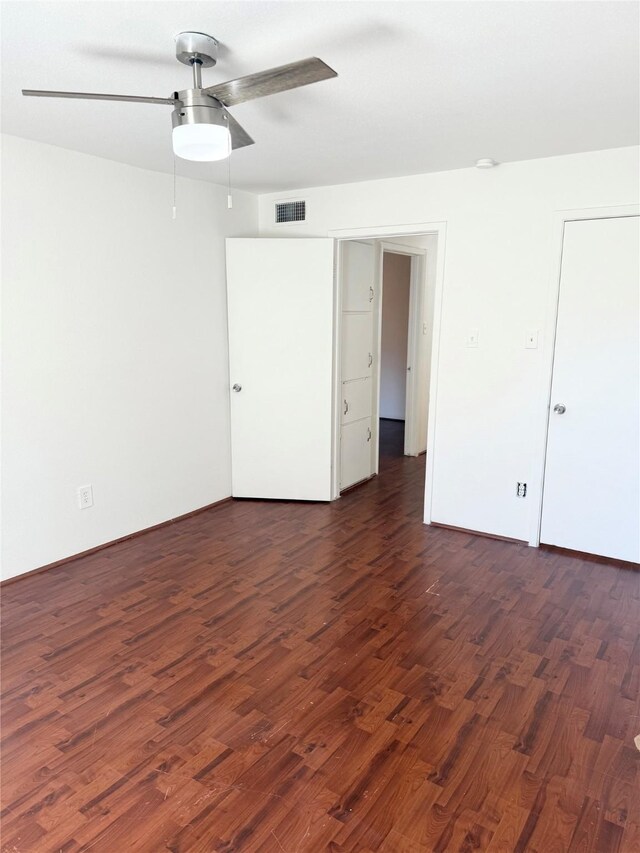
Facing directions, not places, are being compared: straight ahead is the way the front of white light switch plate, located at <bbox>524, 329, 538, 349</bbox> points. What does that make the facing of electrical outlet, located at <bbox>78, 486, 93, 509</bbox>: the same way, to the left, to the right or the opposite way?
to the left

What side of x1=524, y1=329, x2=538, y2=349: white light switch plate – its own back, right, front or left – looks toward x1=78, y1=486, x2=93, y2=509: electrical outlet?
right

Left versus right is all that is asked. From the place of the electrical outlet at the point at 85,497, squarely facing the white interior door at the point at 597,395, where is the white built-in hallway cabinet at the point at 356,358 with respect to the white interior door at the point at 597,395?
left

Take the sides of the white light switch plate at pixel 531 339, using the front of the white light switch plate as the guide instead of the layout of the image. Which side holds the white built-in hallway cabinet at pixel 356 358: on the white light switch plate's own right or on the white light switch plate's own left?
on the white light switch plate's own right

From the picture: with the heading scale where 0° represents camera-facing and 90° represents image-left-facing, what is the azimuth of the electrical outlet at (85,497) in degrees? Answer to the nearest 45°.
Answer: approximately 315°

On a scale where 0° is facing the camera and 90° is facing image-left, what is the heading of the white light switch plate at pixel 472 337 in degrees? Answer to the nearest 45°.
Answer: approximately 0°

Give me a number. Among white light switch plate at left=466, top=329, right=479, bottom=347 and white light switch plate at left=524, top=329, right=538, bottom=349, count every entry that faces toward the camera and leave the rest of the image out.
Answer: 2

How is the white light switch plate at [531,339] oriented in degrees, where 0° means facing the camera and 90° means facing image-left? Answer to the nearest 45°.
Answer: approximately 0°
